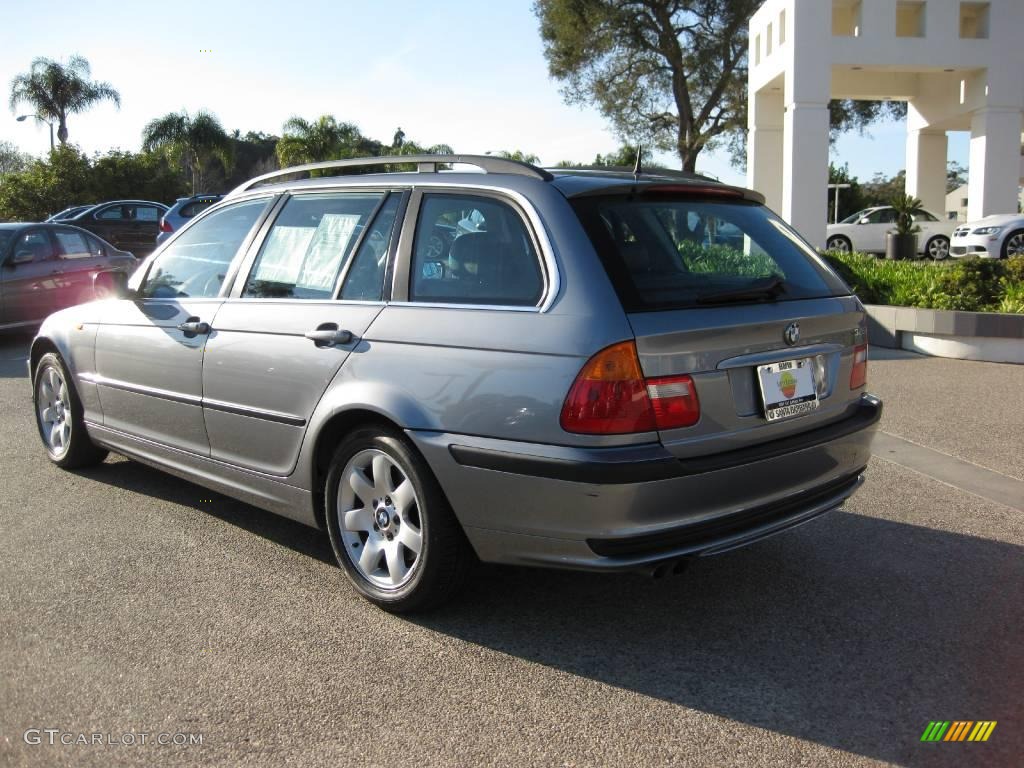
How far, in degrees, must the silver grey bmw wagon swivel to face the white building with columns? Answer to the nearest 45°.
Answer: approximately 90° to its right

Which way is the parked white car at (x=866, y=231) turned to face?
to the viewer's left

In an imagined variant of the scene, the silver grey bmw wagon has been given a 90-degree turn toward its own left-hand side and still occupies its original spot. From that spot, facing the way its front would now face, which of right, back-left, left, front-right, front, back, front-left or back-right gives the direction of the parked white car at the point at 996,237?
back

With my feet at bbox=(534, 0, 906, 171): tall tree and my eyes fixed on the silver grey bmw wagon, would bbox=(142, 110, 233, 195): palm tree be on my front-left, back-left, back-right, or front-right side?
back-right

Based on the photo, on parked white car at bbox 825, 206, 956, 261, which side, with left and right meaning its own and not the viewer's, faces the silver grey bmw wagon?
left

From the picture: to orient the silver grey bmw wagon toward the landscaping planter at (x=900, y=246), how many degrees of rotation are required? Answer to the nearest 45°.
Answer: approximately 90° to its right

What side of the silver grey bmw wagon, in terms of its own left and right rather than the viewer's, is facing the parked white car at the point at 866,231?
right

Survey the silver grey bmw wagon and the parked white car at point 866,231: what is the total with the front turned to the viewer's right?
0

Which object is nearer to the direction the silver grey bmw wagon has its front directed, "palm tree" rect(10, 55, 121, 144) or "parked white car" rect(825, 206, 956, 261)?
the palm tree

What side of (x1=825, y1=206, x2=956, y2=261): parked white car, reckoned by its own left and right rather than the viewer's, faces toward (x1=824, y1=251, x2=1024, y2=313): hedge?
left

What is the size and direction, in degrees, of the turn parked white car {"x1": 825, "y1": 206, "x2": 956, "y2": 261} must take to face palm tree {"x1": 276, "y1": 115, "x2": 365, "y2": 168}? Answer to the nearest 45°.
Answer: approximately 45° to its right

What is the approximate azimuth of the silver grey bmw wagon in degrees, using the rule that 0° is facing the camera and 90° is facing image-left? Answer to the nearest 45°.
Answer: approximately 135°

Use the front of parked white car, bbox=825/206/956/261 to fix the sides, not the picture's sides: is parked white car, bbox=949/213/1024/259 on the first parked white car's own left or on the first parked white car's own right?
on the first parked white car's own left

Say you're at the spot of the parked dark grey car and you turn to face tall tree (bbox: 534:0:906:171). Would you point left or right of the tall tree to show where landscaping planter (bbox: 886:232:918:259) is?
right
